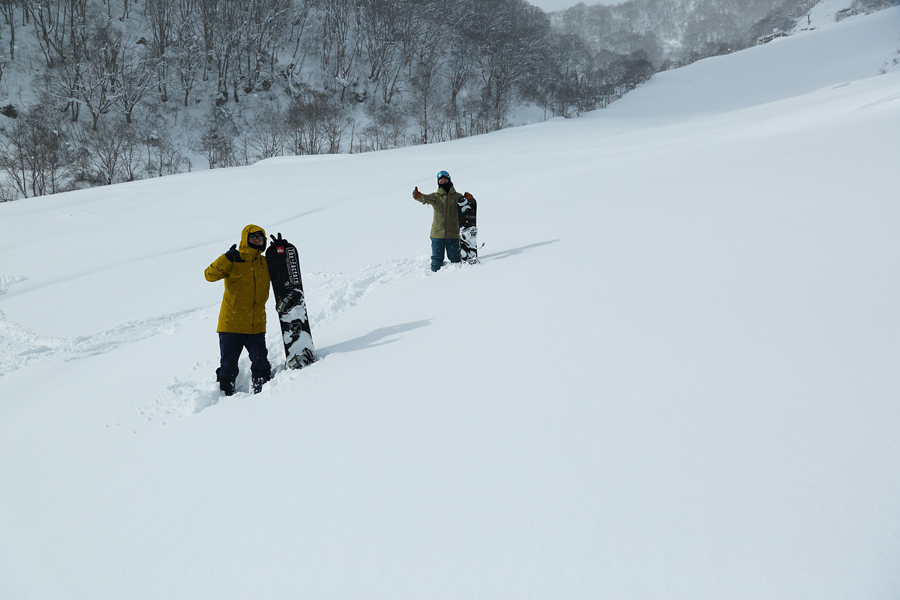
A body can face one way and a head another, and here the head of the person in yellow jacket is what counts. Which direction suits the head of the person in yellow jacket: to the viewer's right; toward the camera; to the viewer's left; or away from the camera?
toward the camera

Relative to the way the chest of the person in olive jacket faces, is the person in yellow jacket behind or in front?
in front

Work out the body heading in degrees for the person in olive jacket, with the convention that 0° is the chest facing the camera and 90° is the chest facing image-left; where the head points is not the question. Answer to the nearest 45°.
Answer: approximately 0°

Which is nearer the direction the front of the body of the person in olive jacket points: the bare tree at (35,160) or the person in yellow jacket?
the person in yellow jacket
